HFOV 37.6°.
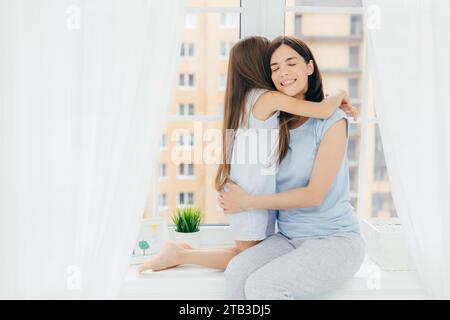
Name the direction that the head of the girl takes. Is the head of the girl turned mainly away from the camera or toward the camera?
away from the camera

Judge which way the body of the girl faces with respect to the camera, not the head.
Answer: to the viewer's right

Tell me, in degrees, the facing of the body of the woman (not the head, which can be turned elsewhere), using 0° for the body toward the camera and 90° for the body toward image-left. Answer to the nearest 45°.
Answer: approximately 45°
